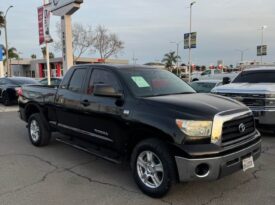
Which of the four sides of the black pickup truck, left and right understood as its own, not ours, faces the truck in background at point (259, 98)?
left

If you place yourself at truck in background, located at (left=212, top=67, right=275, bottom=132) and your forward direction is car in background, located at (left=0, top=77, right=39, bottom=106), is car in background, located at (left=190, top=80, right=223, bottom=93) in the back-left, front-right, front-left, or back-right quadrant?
front-right

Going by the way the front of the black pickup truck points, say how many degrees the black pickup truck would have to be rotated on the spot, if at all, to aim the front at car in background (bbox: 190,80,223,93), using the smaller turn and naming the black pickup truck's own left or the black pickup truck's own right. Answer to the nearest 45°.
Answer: approximately 135° to the black pickup truck's own left

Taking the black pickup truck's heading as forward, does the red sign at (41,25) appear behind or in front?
behind

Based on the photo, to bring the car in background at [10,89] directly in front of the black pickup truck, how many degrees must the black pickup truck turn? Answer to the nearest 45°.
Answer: approximately 180°
